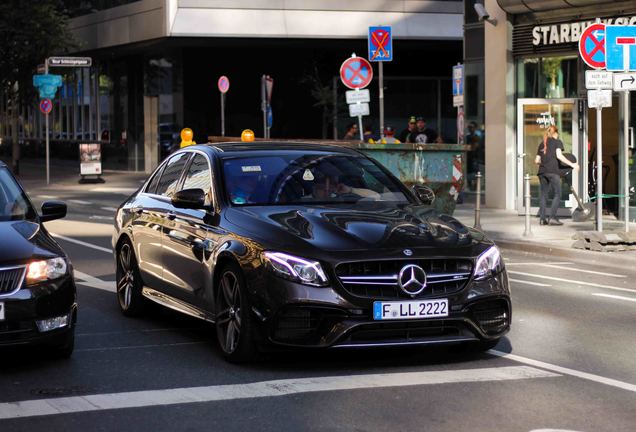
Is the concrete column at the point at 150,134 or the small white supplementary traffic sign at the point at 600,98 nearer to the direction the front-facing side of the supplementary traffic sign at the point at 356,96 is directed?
the small white supplementary traffic sign

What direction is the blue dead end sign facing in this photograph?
toward the camera

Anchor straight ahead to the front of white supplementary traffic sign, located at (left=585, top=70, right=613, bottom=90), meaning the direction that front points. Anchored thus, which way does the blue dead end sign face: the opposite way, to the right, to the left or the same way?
the same way

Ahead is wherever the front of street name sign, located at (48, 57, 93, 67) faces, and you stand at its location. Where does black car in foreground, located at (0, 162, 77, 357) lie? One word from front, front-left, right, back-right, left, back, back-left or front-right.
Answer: front

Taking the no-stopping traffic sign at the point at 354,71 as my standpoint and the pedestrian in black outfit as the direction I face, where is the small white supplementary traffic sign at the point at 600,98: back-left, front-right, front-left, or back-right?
front-right

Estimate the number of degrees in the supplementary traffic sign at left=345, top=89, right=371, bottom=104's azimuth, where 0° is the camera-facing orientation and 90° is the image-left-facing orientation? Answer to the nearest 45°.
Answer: approximately 0°

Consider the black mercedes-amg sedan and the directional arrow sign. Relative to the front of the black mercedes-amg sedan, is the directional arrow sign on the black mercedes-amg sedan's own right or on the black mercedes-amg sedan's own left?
on the black mercedes-amg sedan's own left

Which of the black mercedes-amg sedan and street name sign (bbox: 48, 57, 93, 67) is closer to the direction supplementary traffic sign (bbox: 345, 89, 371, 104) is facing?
the black mercedes-amg sedan

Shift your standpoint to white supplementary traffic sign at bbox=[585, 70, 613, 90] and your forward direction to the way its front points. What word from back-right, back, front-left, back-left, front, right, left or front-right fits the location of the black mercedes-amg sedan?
front

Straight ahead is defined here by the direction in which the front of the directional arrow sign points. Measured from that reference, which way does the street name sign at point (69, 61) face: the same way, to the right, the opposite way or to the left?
the same way

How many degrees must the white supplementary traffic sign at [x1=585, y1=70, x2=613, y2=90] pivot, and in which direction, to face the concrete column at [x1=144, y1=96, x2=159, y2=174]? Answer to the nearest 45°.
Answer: approximately 135° to its right

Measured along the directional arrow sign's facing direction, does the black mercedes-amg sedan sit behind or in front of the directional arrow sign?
in front

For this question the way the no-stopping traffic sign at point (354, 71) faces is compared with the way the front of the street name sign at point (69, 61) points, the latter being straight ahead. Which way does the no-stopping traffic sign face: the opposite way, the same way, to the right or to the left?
the same way

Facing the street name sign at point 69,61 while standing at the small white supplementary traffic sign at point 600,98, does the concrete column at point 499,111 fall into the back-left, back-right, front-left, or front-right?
front-right
